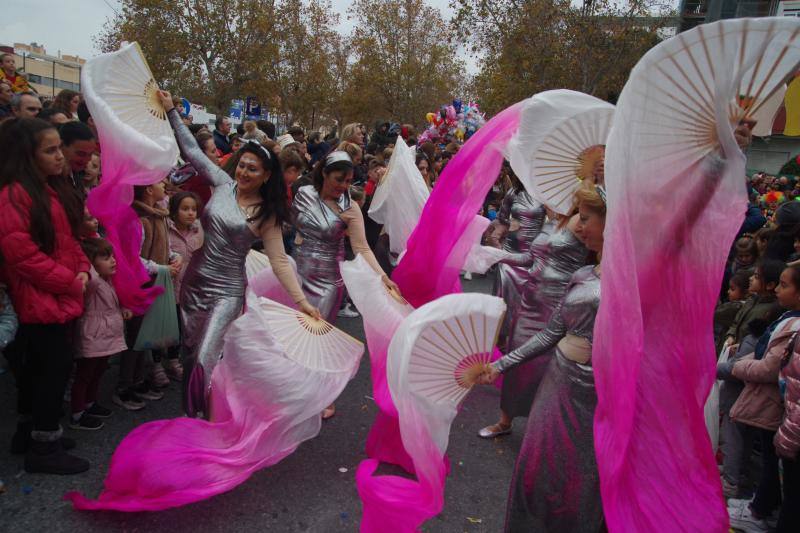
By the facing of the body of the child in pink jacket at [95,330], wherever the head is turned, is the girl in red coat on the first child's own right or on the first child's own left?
on the first child's own right

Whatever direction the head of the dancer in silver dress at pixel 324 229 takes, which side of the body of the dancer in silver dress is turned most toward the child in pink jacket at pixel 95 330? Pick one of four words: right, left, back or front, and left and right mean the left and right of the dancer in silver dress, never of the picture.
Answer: right

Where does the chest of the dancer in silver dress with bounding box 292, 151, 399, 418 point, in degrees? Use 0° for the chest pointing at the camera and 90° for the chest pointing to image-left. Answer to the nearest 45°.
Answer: approximately 315°

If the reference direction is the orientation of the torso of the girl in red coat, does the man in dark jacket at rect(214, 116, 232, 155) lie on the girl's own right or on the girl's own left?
on the girl's own left

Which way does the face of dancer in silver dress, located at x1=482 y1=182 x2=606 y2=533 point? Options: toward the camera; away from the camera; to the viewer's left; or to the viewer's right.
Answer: to the viewer's left

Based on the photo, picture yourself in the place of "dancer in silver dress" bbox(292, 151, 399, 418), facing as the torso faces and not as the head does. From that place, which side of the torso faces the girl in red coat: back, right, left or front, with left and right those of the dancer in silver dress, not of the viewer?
right
